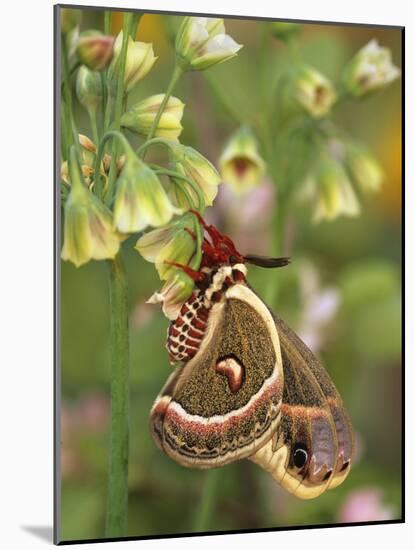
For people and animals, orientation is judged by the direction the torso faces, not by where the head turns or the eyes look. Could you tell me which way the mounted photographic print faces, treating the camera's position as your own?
facing the viewer and to the right of the viewer
